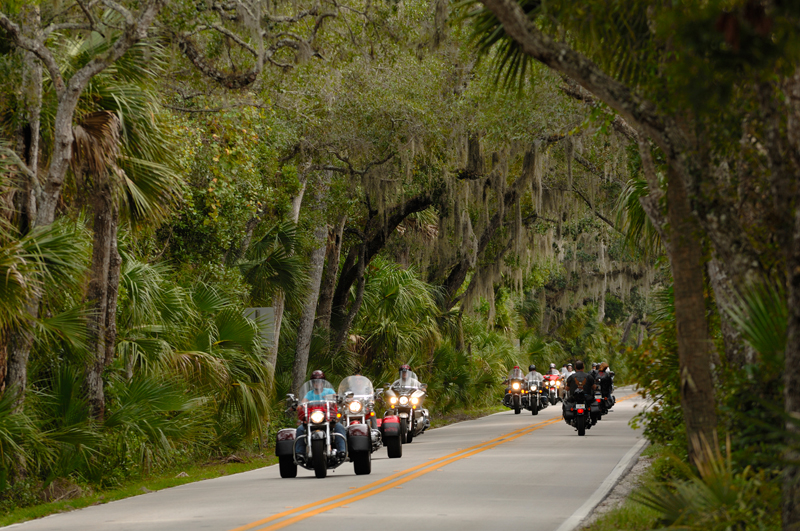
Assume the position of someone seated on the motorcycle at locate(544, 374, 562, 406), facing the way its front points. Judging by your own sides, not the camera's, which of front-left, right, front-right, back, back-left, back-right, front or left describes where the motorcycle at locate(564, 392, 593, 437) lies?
front

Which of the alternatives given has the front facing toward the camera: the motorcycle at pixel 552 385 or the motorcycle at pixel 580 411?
the motorcycle at pixel 552 385

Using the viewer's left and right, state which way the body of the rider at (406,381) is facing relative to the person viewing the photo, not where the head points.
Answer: facing the viewer

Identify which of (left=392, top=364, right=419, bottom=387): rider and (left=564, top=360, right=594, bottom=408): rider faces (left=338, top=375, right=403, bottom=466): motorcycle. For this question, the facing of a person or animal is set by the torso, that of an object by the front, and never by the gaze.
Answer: (left=392, top=364, right=419, bottom=387): rider

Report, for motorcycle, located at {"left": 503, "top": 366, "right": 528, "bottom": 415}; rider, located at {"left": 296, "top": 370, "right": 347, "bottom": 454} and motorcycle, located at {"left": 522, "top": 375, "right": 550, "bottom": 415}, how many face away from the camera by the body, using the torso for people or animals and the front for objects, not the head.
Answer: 0

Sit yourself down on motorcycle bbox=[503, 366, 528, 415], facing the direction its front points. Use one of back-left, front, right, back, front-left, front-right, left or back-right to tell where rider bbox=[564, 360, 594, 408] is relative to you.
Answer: front

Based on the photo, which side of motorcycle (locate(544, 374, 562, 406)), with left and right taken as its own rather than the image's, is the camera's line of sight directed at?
front

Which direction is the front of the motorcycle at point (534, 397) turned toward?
toward the camera

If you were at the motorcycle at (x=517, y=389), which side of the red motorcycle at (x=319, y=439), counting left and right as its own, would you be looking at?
back

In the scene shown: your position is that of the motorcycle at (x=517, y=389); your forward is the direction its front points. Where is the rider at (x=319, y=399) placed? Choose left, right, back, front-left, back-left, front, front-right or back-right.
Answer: front

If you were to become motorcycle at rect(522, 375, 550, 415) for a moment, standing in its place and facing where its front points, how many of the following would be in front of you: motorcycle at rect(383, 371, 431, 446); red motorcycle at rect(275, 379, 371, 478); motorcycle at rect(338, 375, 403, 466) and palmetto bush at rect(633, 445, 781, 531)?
4

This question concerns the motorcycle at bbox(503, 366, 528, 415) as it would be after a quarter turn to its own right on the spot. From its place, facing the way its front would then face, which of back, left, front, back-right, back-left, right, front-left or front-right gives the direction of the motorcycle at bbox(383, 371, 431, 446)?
left

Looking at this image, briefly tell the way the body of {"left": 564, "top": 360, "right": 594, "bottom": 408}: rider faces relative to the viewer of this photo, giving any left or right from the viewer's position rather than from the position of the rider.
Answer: facing away from the viewer

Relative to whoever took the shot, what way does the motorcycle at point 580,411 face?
facing away from the viewer

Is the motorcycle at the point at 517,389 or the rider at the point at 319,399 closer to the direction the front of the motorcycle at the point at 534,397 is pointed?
the rider

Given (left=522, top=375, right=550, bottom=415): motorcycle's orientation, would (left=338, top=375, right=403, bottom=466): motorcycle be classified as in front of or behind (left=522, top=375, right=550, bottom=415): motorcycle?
in front

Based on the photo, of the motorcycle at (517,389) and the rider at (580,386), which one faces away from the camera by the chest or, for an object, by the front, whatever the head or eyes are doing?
the rider
